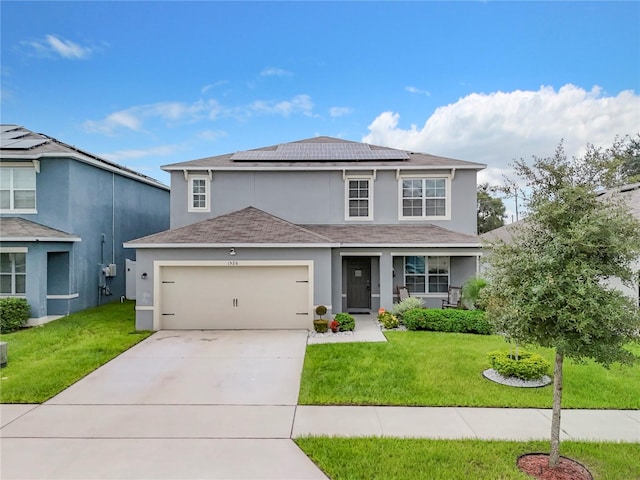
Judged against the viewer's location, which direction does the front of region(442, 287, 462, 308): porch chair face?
facing the viewer and to the left of the viewer

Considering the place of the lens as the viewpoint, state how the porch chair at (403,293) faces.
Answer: facing the viewer and to the right of the viewer

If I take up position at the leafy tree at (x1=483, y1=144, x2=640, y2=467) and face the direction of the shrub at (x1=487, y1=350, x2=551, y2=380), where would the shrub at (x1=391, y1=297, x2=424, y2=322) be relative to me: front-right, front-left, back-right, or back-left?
front-left

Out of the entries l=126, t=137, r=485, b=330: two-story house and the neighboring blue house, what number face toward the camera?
2

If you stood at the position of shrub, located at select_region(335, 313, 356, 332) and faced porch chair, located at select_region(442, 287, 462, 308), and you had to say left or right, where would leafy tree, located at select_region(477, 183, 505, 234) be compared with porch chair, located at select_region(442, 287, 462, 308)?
left

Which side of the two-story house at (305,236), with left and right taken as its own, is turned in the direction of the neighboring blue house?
right

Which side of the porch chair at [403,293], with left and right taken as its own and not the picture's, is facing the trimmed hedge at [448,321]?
front

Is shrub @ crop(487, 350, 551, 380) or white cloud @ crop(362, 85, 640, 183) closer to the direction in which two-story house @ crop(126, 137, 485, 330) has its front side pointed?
the shrub

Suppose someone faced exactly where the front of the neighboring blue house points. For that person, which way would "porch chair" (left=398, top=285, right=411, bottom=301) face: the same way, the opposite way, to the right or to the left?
the same way

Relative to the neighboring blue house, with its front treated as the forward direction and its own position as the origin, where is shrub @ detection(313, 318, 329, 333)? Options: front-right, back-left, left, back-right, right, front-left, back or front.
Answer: front-left

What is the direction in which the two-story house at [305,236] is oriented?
toward the camera

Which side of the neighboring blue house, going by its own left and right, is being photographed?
front

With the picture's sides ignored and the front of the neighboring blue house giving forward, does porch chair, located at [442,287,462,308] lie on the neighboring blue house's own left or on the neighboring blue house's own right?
on the neighboring blue house's own left

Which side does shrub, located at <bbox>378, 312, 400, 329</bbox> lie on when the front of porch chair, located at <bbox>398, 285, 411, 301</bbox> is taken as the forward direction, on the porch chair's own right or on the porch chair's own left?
on the porch chair's own right

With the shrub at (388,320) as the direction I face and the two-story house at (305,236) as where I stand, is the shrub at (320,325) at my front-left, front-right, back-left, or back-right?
front-right

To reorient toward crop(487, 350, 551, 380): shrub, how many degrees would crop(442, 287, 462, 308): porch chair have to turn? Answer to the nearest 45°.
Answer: approximately 45° to its left
